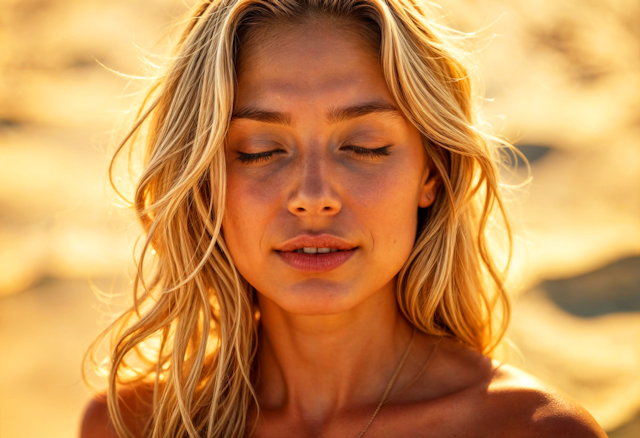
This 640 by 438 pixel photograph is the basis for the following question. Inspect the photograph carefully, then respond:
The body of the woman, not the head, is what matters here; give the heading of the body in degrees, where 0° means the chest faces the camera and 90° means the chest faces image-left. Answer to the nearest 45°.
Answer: approximately 0°
